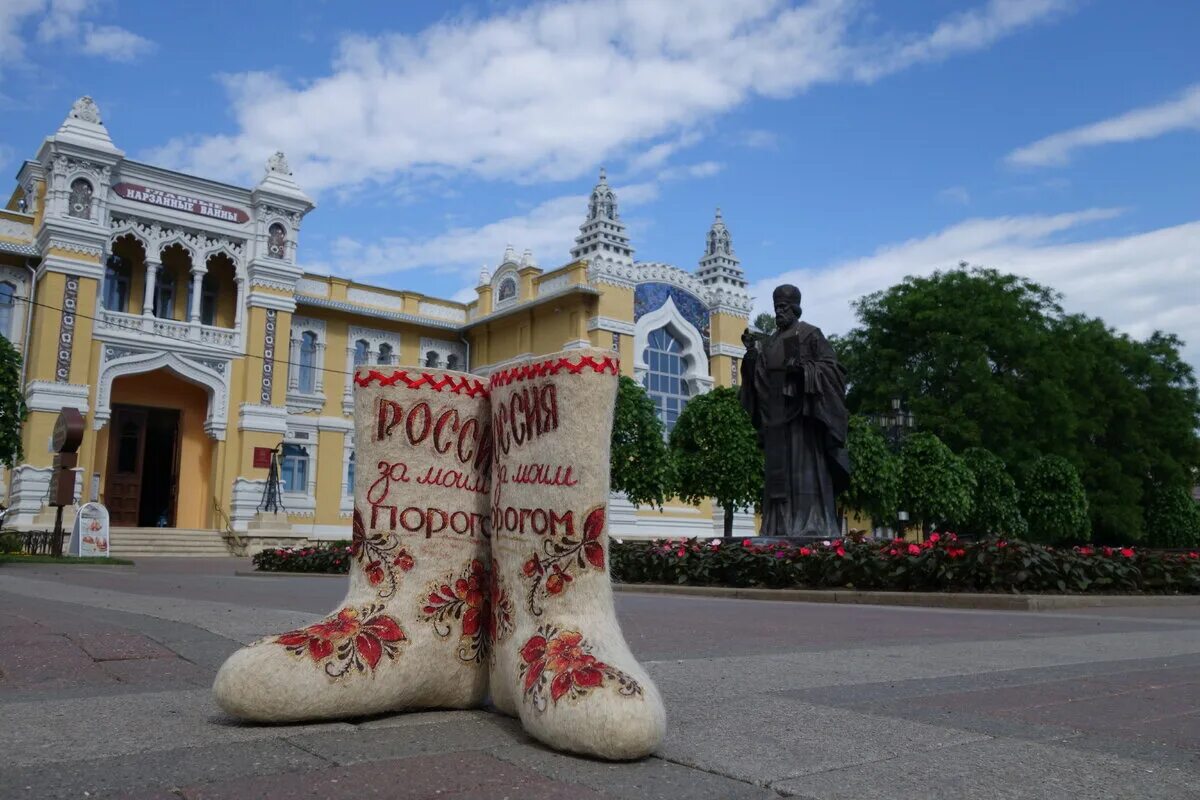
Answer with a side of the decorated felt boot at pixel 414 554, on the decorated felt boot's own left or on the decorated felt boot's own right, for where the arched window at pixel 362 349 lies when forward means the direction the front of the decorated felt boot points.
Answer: on the decorated felt boot's own right

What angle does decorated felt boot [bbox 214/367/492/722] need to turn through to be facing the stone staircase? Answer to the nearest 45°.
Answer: approximately 90° to its right

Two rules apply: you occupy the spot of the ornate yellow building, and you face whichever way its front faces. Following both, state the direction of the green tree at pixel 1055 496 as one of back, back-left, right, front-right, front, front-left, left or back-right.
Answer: front-left

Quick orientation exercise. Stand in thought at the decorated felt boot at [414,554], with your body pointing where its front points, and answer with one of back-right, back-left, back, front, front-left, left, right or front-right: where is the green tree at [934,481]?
back-right

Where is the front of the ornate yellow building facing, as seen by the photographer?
facing the viewer and to the right of the viewer

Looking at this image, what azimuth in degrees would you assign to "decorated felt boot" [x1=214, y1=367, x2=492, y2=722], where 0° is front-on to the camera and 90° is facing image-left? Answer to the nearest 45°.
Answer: approximately 90°

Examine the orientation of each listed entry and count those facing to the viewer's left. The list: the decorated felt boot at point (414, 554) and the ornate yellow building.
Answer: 1

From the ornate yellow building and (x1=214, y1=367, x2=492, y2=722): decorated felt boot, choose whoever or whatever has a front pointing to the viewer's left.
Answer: the decorated felt boot

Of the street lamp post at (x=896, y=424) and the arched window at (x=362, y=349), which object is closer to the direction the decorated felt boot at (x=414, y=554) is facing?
the arched window

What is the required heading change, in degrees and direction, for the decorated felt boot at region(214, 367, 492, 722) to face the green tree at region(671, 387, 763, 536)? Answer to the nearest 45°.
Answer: approximately 135° to its right

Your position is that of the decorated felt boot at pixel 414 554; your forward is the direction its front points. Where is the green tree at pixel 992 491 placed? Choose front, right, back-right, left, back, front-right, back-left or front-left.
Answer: back-right

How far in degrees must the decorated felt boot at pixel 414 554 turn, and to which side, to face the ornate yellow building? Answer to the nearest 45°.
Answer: approximately 90° to its right

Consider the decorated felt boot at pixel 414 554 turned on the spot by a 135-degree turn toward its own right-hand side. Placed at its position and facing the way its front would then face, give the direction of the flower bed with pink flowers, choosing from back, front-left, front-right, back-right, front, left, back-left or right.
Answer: front

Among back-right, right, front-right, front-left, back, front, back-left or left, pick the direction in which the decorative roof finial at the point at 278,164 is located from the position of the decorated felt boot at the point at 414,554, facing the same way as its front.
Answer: right
